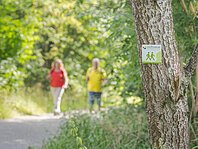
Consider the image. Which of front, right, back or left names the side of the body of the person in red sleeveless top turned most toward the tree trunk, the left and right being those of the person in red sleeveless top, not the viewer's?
front

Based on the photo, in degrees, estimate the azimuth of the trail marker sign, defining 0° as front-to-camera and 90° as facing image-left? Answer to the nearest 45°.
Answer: approximately 0°

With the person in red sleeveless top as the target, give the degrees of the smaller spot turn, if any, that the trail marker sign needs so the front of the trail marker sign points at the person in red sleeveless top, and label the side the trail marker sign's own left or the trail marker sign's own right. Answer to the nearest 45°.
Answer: approximately 180°

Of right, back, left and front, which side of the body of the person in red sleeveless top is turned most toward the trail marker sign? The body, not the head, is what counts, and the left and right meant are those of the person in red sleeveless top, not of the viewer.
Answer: front

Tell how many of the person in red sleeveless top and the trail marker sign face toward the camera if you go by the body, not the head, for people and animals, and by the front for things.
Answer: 2

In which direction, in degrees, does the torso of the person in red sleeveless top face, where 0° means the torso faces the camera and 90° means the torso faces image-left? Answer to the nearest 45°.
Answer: approximately 0°
